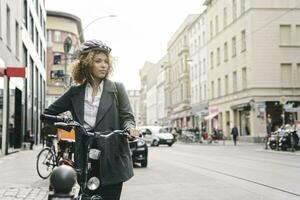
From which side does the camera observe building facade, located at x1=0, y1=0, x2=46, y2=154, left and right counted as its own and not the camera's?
right

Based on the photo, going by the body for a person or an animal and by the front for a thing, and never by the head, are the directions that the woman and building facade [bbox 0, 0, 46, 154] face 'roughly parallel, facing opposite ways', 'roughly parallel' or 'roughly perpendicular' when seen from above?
roughly perpendicular

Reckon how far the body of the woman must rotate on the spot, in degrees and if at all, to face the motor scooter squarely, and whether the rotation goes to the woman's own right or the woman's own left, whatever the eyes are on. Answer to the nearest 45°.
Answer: approximately 135° to the woman's own left

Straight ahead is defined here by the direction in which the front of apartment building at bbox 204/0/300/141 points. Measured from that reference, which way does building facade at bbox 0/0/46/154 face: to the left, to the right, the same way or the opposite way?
the opposite way

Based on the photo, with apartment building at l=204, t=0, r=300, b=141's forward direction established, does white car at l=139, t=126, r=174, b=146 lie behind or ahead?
ahead

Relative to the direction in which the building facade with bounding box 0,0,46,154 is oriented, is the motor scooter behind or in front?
in front

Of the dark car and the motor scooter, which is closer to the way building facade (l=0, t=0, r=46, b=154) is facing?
the motor scooter

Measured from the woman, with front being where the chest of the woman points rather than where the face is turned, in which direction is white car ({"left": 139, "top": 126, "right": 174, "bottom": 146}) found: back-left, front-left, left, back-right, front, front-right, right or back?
back

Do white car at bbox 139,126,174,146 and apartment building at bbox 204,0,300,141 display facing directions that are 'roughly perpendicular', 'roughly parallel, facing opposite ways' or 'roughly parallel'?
roughly perpendicular

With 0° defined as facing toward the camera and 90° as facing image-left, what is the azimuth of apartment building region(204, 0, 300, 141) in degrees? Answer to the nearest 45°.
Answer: approximately 45°

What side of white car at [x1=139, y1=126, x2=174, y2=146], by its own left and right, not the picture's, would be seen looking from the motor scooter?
front

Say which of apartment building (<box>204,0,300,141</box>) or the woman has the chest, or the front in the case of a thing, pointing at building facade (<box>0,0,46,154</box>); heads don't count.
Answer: the apartment building
